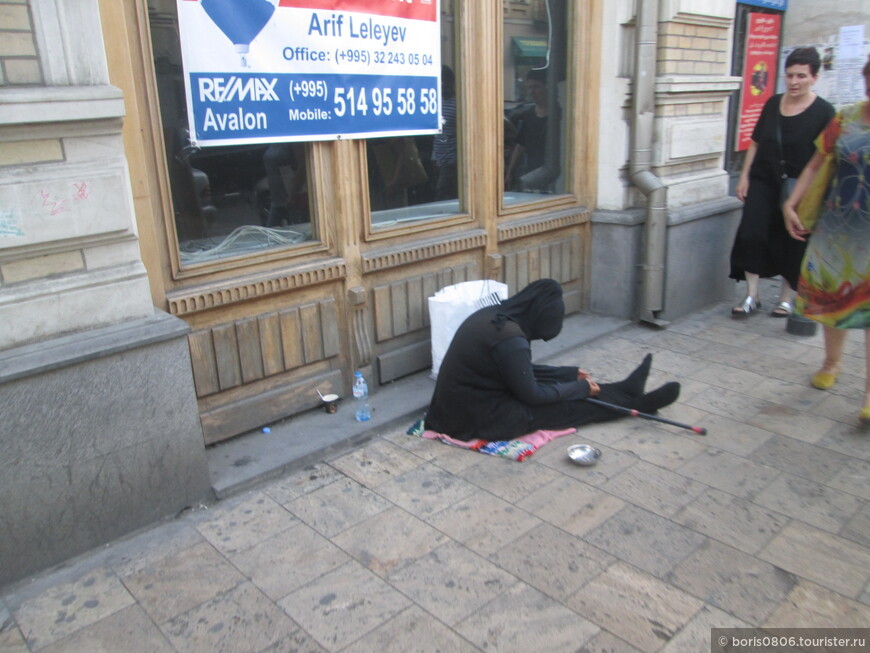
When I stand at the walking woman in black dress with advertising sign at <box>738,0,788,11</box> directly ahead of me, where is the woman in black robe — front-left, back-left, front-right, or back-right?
back-left

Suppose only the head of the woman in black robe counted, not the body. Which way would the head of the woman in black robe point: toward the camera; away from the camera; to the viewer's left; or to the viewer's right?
to the viewer's right

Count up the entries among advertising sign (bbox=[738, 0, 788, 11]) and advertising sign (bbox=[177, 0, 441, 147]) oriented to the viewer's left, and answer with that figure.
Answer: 0

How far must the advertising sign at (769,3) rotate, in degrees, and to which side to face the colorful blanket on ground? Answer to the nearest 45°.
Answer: approximately 45° to its right

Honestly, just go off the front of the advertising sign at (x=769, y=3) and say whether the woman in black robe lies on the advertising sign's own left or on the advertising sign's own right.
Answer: on the advertising sign's own right

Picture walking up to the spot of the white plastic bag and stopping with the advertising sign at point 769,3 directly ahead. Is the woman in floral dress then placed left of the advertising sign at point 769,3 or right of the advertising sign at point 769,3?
right

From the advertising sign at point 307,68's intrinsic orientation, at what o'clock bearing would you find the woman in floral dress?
The woman in floral dress is roughly at 11 o'clock from the advertising sign.

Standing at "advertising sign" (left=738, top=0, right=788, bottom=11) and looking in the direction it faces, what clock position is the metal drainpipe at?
The metal drainpipe is roughly at 2 o'clock from the advertising sign.

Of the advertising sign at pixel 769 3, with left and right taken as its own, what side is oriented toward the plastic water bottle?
right

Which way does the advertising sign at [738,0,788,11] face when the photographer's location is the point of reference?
facing the viewer and to the right of the viewer

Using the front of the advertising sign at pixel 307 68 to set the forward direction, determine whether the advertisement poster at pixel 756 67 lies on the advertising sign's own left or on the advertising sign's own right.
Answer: on the advertising sign's own left

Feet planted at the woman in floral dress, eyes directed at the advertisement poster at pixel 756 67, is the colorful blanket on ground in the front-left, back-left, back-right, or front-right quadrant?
back-left

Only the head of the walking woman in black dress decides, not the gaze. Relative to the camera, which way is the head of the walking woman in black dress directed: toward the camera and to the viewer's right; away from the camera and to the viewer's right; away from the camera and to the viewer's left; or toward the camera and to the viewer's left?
toward the camera and to the viewer's left
